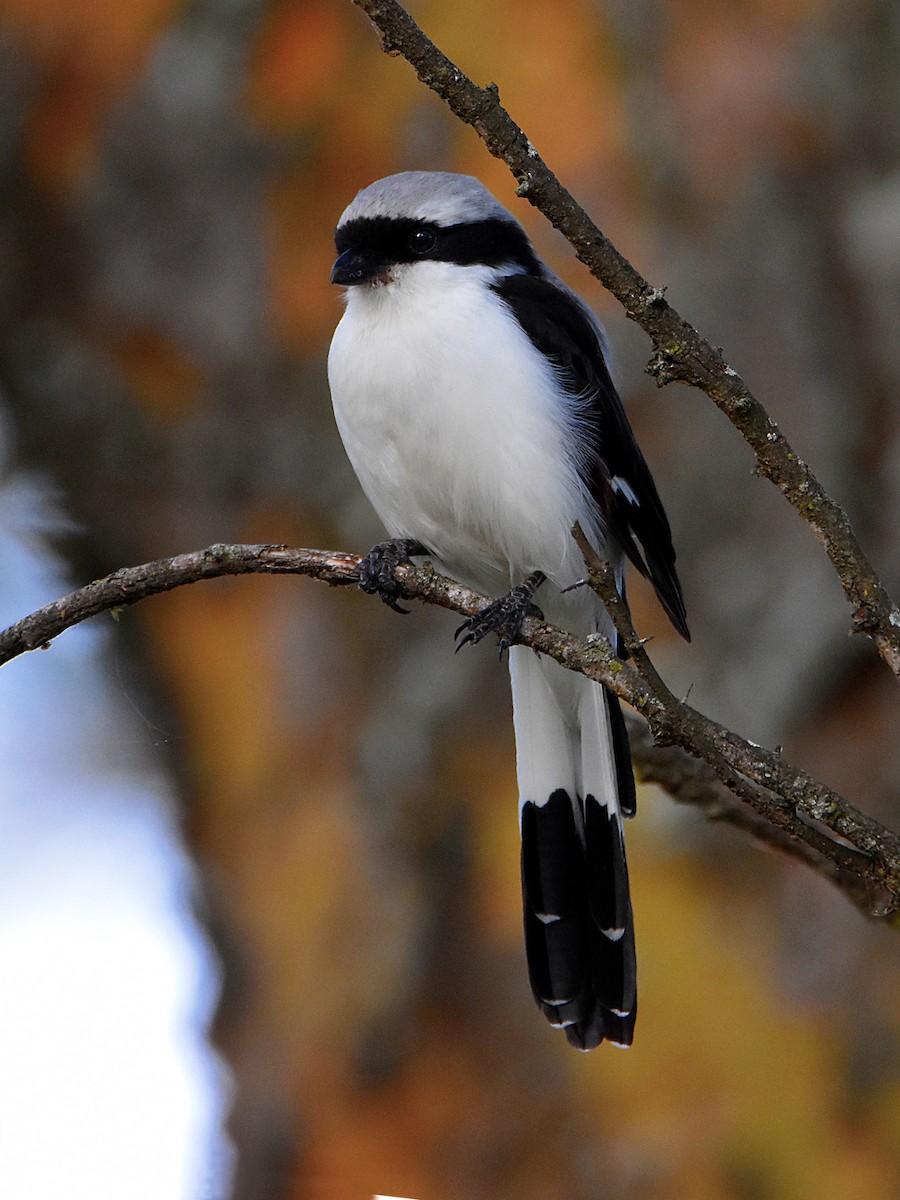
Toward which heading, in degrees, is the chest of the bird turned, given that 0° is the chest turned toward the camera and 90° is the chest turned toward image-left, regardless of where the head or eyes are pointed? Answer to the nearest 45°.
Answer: approximately 45°
